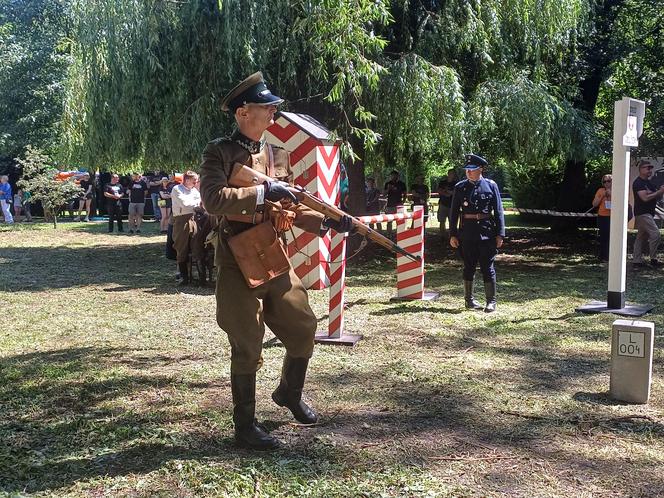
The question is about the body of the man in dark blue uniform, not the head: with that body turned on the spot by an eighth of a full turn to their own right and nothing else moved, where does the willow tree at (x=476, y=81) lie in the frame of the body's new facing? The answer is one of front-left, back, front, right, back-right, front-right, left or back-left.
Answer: back-right

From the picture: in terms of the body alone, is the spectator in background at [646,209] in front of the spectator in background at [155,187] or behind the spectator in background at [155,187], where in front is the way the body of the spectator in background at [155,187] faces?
in front

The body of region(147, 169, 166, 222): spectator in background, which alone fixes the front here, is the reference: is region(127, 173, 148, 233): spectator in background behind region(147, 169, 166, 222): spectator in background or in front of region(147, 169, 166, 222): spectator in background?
in front

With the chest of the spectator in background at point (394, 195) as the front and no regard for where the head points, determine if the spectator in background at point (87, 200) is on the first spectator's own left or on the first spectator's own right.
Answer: on the first spectator's own right

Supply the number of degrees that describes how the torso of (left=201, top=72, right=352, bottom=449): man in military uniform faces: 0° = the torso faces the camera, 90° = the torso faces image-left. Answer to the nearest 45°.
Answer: approximately 315°

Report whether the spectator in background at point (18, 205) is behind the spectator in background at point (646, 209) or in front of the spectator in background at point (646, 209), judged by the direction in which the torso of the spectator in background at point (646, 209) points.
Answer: behind

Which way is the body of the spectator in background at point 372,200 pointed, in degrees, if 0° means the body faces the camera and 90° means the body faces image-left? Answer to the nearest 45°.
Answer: approximately 0°

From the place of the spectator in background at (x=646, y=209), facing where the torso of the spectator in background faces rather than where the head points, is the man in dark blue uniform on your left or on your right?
on your right

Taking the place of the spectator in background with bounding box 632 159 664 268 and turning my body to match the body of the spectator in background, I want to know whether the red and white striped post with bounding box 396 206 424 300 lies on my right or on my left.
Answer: on my right

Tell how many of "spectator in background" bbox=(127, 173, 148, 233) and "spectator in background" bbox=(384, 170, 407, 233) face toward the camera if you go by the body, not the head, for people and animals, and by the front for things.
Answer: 2

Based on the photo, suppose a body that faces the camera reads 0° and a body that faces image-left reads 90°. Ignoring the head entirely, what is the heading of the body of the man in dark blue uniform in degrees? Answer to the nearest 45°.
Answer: approximately 0°
